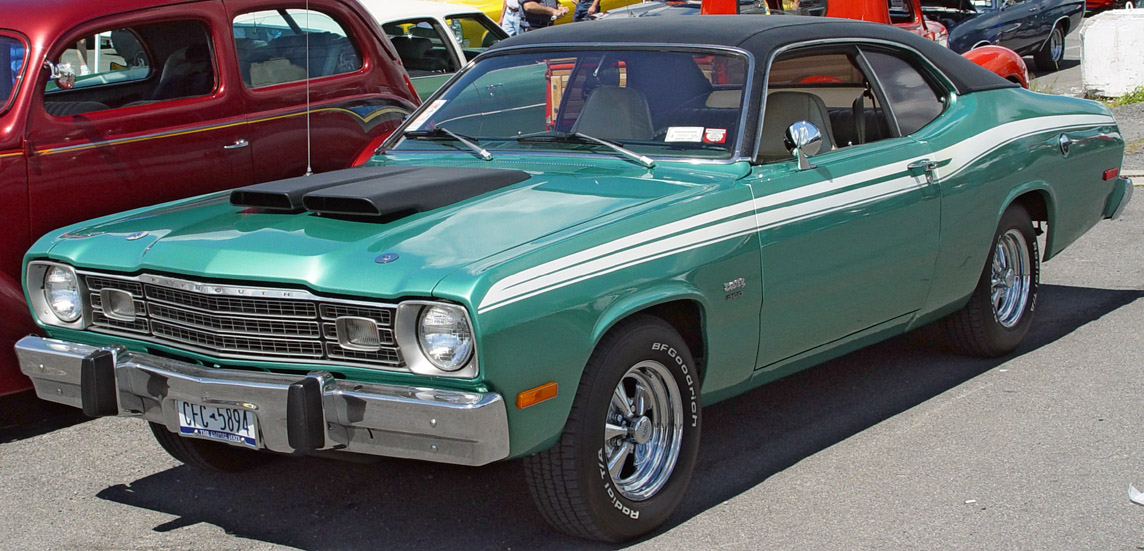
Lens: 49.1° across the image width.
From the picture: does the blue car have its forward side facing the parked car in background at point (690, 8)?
yes

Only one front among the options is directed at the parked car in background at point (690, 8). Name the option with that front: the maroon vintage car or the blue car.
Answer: the blue car

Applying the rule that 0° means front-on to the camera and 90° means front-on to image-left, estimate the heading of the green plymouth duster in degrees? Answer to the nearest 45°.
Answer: approximately 45°

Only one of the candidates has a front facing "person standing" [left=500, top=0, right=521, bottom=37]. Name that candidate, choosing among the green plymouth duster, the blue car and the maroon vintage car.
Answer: the blue car

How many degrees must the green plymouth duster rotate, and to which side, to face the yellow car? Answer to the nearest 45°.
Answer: approximately 135° to its right

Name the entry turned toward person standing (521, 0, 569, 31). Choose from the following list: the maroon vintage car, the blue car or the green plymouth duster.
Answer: the blue car

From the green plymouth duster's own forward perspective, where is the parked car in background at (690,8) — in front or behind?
behind

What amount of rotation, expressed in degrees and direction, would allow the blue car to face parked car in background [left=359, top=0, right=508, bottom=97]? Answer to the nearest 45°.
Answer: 0° — it already faces it

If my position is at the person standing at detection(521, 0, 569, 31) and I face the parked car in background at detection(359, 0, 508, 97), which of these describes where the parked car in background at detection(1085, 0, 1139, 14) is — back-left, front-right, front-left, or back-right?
back-left
